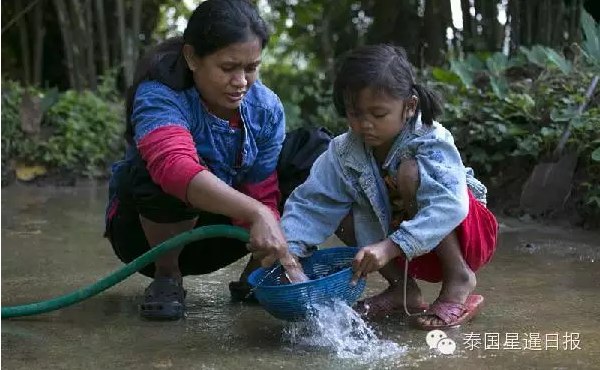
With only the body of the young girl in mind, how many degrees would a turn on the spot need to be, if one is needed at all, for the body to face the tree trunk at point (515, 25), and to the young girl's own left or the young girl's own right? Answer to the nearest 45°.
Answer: approximately 135° to the young girl's own right

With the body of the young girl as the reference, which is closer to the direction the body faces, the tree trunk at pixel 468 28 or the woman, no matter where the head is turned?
the woman

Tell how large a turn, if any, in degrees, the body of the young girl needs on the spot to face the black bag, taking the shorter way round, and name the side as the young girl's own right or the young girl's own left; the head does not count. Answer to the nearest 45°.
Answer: approximately 90° to the young girl's own right

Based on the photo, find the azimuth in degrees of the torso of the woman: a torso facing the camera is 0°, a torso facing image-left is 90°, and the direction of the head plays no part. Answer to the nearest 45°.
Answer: approximately 315°

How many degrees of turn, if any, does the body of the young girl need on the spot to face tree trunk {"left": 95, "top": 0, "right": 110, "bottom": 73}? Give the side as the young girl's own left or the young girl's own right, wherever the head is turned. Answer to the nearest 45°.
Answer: approximately 90° to the young girl's own right

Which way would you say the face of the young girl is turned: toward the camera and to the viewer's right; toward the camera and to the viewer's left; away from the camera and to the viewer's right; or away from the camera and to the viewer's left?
toward the camera and to the viewer's left

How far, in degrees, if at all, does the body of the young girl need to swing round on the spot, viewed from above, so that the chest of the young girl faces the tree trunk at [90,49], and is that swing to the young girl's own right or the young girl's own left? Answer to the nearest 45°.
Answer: approximately 90° to the young girl's own right

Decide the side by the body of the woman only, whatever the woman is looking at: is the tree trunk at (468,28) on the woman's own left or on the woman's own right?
on the woman's own left

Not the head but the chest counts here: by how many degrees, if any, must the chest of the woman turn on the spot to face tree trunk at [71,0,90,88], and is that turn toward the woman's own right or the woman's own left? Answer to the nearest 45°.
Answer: approximately 135° to the woman's own left

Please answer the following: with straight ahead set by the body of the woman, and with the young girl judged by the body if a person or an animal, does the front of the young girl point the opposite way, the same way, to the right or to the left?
to the right

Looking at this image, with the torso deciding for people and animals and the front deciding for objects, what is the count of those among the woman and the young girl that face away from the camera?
0

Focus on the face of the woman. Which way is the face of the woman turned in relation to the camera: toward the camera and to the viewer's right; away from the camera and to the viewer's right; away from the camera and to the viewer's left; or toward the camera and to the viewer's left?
toward the camera and to the viewer's right

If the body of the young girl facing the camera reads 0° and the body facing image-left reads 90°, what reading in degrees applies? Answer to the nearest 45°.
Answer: approximately 45°

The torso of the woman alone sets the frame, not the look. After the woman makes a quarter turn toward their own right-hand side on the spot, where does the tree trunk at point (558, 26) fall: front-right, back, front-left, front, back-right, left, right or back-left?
back

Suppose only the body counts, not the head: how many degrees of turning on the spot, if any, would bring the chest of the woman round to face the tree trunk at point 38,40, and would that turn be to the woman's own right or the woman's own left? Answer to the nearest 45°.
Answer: approximately 135° to the woman's own left
